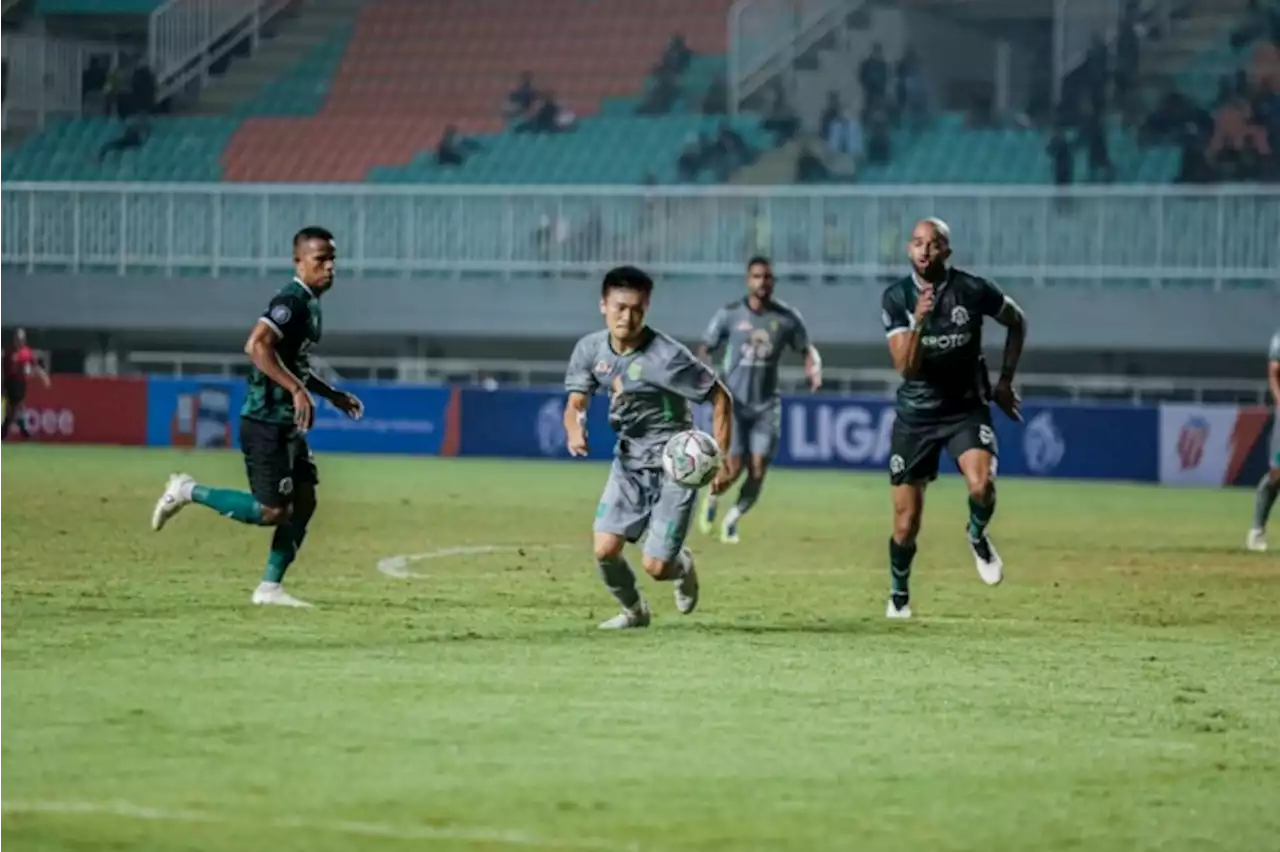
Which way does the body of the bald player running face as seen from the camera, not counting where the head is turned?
toward the camera

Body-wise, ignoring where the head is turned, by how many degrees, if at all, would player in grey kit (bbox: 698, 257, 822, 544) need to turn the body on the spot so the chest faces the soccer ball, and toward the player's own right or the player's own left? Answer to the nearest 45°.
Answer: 0° — they already face it

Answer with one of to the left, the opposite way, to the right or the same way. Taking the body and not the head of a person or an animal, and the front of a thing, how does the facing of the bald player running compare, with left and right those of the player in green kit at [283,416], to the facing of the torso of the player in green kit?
to the right

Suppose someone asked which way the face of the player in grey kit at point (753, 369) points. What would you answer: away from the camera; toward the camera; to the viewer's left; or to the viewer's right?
toward the camera

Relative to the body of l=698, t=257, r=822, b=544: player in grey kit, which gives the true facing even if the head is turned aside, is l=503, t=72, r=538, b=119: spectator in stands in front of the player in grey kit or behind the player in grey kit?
behind

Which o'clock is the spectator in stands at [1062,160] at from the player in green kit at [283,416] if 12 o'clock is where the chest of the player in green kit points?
The spectator in stands is roughly at 10 o'clock from the player in green kit.

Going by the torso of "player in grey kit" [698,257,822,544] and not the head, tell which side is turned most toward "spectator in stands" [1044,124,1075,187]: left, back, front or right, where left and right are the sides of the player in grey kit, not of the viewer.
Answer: back

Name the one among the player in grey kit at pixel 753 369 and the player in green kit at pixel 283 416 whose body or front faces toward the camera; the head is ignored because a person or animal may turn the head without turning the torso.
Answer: the player in grey kit

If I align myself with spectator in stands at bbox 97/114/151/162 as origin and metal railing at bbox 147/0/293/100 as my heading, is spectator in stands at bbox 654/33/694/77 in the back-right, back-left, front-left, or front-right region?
front-right

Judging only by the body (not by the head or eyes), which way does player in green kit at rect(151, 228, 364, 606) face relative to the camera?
to the viewer's right

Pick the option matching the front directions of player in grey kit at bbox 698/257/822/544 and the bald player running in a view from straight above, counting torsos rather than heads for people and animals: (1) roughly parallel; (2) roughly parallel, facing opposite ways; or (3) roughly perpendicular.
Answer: roughly parallel

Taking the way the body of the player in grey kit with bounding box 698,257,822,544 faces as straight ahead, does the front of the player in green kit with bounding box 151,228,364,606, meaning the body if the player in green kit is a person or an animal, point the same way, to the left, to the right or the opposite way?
to the left

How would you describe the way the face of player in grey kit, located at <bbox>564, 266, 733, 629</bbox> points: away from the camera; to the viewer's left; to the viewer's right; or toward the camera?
toward the camera
